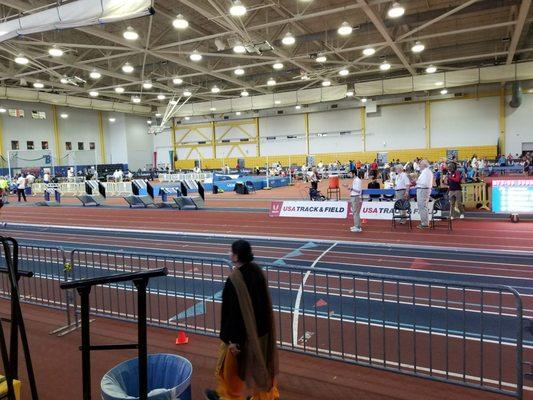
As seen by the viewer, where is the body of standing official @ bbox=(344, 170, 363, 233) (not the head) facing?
to the viewer's left

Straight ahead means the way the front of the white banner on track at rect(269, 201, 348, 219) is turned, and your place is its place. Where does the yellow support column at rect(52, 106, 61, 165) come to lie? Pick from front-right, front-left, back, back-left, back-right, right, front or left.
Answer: back-right

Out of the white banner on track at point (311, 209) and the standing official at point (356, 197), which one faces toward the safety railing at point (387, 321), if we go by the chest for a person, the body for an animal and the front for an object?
the white banner on track

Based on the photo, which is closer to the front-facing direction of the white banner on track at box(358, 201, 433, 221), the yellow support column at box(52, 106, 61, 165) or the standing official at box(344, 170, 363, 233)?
the standing official

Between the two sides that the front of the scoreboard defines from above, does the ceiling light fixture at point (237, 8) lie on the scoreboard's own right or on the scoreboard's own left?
on the scoreboard's own right

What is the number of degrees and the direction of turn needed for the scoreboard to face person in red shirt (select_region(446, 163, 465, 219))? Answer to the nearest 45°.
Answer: approximately 90° to its right

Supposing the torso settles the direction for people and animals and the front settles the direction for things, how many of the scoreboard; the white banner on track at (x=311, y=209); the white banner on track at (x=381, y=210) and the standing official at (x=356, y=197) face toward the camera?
3

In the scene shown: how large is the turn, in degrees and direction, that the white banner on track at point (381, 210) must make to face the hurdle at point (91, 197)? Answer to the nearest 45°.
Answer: approximately 90° to its right

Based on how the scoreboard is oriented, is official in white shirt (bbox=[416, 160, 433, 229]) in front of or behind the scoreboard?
in front

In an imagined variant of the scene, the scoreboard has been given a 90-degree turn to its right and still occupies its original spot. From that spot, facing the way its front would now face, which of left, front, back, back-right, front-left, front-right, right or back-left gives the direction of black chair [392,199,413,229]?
front-left

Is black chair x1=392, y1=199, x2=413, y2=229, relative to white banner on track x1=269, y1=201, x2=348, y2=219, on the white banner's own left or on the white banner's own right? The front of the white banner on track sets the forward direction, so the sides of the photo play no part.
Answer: on the white banner's own left

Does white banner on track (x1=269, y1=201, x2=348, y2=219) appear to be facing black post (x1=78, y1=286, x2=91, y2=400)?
yes

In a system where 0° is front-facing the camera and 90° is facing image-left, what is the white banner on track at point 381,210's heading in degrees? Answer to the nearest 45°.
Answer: approximately 0°
